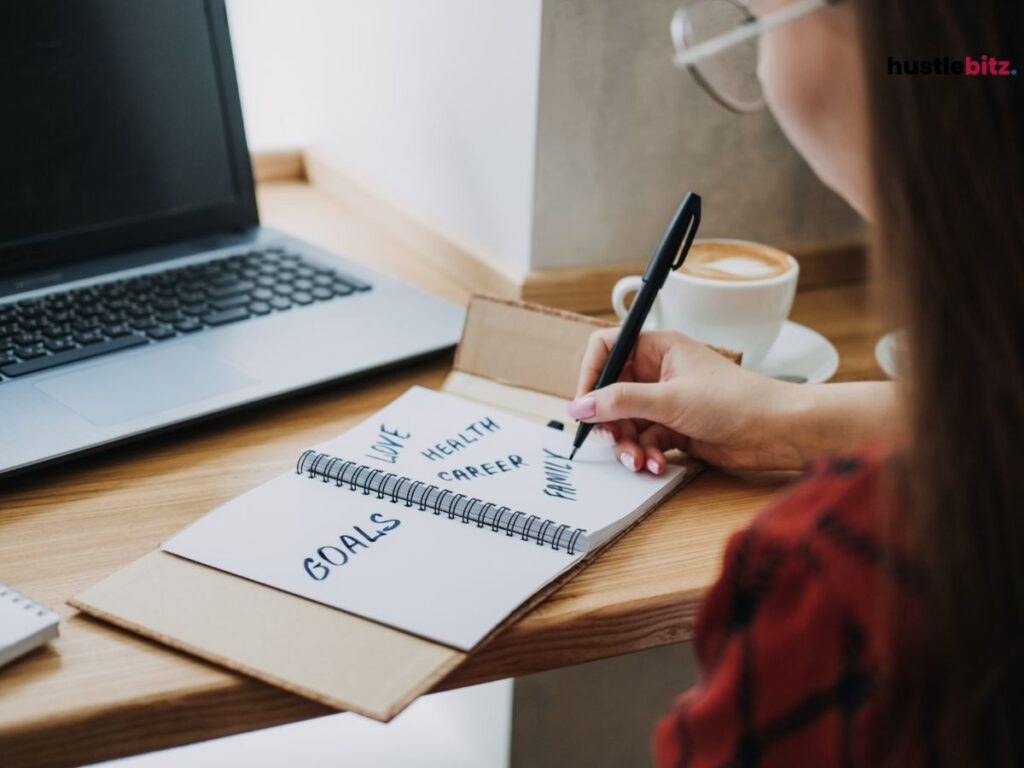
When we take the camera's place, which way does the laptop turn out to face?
facing the viewer and to the right of the viewer

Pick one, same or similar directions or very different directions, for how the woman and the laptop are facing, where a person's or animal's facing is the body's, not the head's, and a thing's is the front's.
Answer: very different directions

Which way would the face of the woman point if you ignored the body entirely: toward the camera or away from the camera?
away from the camera

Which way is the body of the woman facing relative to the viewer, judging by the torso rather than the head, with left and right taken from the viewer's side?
facing away from the viewer and to the left of the viewer
